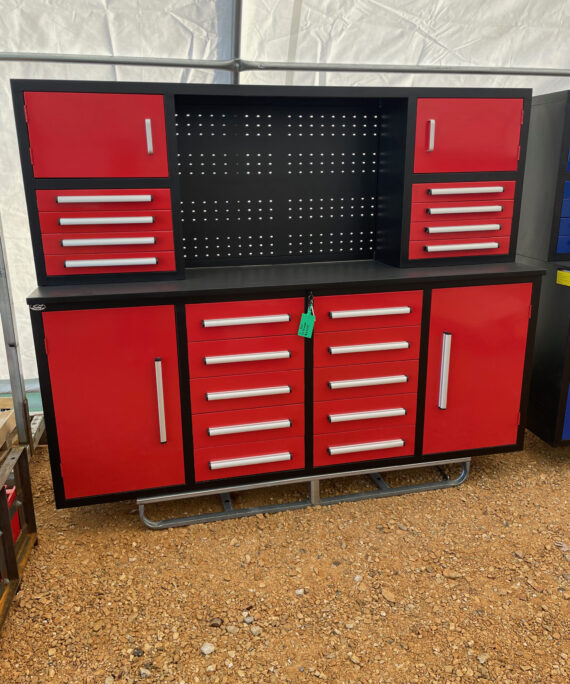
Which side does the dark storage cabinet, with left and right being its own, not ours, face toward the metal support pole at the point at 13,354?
right

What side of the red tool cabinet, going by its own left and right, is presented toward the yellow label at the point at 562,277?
left

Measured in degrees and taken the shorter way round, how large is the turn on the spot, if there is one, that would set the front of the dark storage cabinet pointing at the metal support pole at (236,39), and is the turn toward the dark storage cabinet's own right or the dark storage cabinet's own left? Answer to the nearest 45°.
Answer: approximately 135° to the dark storage cabinet's own right

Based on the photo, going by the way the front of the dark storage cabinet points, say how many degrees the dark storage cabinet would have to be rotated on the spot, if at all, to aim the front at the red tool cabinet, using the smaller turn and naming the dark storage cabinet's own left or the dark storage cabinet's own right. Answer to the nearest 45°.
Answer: approximately 90° to the dark storage cabinet's own right

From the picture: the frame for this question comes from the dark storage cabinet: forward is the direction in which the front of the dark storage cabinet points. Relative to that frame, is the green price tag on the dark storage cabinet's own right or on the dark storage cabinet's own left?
on the dark storage cabinet's own right

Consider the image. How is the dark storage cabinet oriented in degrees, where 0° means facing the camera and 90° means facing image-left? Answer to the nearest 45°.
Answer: approximately 315°

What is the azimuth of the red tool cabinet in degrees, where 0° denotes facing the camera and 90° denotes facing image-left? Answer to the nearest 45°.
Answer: approximately 0°
